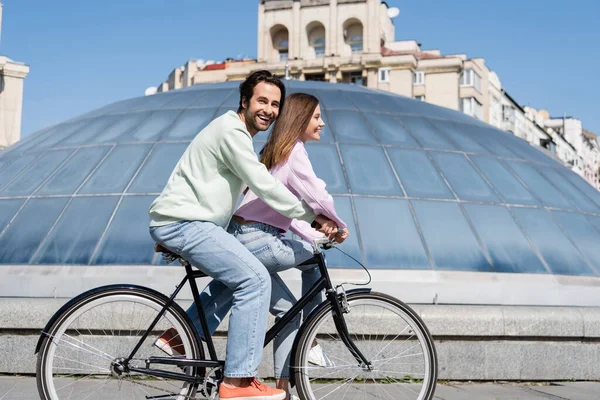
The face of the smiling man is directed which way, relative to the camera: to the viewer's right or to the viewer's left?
to the viewer's right

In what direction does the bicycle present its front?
to the viewer's right

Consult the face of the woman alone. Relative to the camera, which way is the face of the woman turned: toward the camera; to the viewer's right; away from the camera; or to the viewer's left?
to the viewer's right

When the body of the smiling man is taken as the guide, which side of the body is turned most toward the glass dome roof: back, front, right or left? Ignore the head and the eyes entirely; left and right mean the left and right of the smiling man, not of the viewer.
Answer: left

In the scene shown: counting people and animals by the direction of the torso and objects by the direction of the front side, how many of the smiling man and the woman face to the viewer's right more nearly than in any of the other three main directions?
2

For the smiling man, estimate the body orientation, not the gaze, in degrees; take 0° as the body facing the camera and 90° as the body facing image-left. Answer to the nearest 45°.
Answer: approximately 270°

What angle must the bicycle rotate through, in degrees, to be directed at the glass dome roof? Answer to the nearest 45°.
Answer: approximately 90° to its left

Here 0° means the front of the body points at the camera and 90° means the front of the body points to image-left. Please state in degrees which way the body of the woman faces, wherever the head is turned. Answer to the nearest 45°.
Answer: approximately 270°
